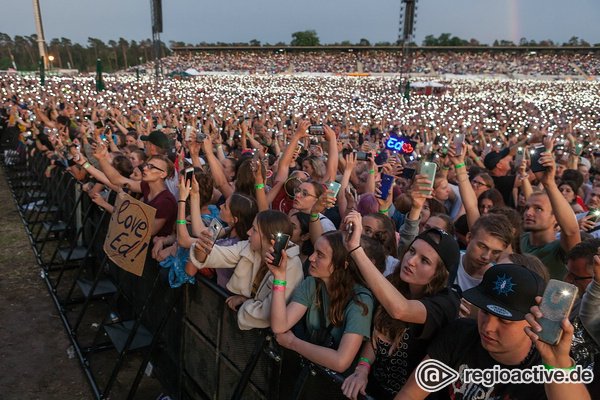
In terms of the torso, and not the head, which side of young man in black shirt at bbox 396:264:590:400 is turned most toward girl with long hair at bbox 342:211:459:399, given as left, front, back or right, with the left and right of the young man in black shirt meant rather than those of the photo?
right

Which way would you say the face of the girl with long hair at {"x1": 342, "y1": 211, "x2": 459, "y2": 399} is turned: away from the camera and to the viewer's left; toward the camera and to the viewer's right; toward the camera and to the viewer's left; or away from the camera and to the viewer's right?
toward the camera and to the viewer's left

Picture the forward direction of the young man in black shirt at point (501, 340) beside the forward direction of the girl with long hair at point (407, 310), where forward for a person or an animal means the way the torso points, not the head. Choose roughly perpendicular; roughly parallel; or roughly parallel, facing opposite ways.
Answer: roughly parallel

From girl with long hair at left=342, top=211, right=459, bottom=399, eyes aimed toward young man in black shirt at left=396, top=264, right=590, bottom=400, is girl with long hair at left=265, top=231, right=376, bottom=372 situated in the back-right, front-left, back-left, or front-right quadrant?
back-right

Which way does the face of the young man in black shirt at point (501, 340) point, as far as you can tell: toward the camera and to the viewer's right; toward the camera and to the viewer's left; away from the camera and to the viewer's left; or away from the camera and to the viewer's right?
toward the camera and to the viewer's left

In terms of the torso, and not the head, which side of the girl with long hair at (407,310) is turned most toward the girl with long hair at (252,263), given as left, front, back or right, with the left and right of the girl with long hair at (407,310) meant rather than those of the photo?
right

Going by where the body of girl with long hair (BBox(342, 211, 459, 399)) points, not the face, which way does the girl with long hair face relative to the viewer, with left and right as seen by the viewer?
facing the viewer and to the left of the viewer

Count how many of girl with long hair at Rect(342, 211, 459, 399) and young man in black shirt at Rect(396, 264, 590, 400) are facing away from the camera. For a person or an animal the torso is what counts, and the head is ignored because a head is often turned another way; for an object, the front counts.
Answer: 0

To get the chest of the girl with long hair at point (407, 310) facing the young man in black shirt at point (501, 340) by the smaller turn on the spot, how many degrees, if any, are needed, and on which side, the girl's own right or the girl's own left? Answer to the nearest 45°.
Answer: approximately 90° to the girl's own left

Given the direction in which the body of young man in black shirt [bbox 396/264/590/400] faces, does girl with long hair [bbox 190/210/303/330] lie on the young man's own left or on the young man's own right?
on the young man's own right
